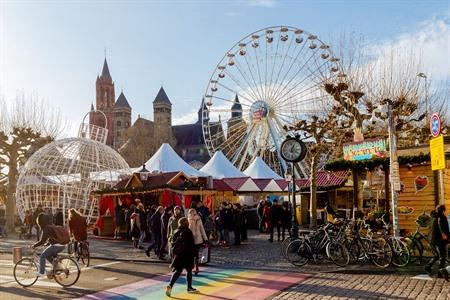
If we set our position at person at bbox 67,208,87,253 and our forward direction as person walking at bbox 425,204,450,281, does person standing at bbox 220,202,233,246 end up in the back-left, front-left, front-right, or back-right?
front-left

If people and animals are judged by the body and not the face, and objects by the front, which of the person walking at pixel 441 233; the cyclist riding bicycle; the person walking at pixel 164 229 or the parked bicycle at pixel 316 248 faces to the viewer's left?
the cyclist riding bicycle

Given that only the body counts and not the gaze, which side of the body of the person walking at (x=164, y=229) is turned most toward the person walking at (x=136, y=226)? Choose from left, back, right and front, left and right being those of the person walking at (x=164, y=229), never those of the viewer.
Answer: left

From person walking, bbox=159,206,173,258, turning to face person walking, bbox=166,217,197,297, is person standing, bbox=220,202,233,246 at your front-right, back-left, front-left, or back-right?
back-left

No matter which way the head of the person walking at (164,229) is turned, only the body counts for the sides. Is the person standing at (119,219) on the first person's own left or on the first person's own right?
on the first person's own left

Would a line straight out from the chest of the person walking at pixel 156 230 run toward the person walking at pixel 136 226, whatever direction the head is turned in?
no

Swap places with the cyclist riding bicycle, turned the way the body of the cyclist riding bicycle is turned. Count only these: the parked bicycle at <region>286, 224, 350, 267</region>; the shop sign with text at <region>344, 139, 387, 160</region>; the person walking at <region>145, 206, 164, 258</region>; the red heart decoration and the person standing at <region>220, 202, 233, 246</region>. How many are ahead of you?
0

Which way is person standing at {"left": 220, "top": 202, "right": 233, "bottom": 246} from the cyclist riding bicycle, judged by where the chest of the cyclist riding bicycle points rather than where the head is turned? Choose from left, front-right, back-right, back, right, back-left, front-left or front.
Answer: back-right
